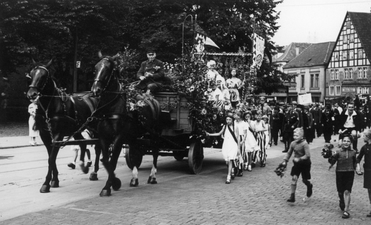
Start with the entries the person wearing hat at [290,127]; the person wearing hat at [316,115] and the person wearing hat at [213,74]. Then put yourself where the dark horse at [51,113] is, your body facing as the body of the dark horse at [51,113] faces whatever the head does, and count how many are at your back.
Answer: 3

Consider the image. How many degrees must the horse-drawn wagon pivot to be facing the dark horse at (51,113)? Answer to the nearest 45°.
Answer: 0° — it already faces it

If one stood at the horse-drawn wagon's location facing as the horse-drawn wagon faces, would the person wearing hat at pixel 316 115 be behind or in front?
behind

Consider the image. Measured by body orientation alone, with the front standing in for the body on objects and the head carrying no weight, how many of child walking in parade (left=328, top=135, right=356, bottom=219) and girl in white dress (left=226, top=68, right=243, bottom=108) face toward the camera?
2

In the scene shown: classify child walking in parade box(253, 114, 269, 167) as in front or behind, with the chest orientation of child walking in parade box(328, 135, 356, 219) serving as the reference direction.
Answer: behind

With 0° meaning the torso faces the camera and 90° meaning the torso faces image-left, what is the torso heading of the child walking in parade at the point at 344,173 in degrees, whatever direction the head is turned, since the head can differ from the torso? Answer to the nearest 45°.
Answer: approximately 0°
